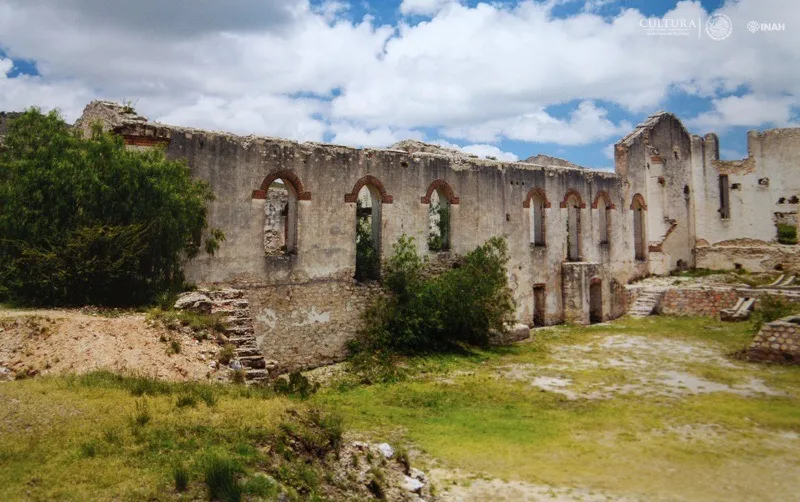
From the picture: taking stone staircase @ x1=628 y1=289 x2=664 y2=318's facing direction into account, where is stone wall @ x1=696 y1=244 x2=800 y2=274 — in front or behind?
behind

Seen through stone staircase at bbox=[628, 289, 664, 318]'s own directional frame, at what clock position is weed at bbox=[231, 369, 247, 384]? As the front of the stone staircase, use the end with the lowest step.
The weed is roughly at 11 o'clock from the stone staircase.

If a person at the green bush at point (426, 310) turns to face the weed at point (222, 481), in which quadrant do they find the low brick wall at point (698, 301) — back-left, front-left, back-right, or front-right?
back-left

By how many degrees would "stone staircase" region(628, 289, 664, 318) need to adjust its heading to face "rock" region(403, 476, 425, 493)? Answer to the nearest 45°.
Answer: approximately 45° to its left

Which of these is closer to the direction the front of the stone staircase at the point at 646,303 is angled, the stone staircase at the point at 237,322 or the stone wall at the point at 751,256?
the stone staircase

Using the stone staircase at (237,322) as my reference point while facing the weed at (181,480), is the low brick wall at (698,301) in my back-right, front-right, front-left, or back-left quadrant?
back-left

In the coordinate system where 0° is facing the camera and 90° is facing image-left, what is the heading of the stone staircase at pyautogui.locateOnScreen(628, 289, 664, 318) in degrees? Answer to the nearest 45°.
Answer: approximately 45°

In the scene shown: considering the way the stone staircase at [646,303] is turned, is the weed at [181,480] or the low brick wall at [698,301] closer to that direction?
the weed
